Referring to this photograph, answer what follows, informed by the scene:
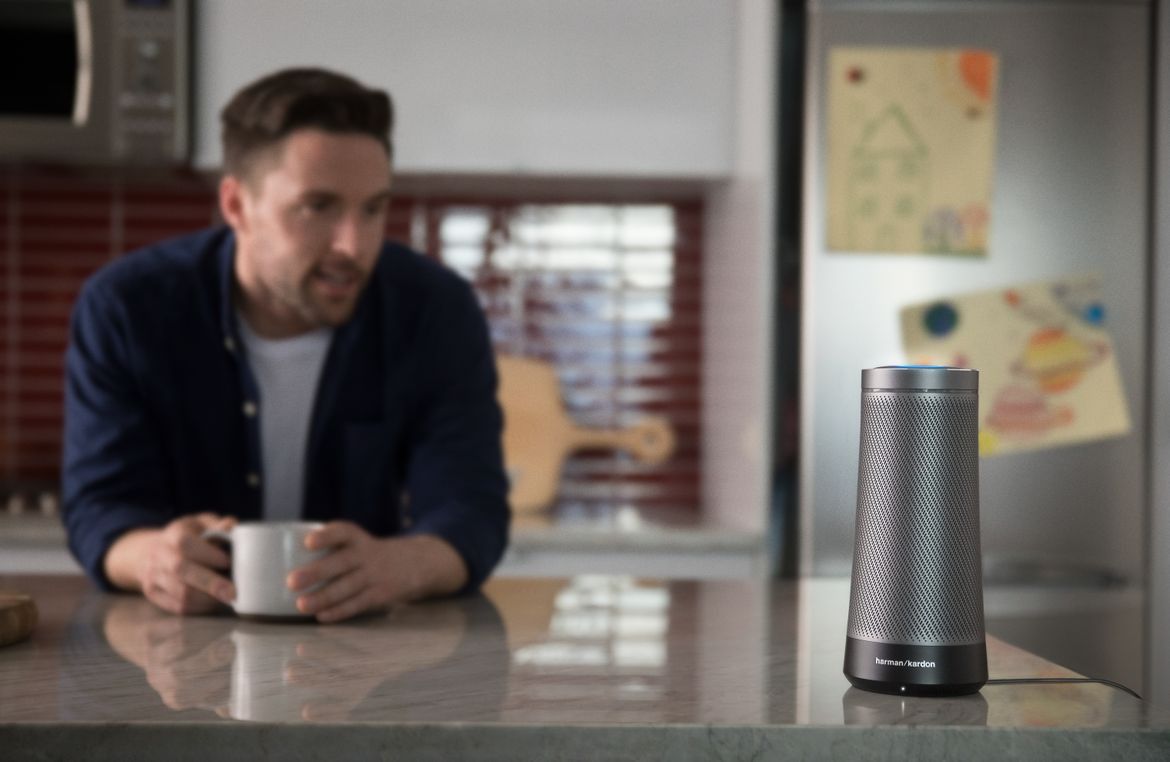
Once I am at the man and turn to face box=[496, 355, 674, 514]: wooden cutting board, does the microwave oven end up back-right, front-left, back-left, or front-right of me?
front-left

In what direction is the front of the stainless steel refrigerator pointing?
toward the camera

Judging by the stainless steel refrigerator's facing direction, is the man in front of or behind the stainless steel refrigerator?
in front

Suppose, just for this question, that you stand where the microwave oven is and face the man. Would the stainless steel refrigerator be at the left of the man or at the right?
left

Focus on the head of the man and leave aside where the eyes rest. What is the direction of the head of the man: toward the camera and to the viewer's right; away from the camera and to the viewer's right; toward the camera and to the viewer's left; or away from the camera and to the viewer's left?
toward the camera and to the viewer's right

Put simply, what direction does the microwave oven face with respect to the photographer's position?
facing the viewer

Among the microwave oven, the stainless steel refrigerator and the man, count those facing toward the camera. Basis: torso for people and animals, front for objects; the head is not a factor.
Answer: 3

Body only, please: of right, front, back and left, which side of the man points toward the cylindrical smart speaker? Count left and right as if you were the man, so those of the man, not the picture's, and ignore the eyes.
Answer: front

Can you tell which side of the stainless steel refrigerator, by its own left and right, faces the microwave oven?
right

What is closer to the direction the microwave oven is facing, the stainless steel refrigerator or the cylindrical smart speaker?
the cylindrical smart speaker

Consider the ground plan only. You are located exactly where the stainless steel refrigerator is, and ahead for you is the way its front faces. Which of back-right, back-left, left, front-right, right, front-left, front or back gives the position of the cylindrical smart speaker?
front

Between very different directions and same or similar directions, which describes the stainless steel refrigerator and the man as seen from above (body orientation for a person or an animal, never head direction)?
same or similar directions

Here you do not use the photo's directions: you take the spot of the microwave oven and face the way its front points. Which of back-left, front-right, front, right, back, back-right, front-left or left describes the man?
front

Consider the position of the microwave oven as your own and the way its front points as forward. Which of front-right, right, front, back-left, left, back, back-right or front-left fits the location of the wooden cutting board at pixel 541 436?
left

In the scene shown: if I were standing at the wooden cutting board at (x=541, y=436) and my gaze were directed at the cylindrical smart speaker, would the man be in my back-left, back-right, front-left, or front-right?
front-right

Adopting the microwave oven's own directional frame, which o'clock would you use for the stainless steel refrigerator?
The stainless steel refrigerator is roughly at 10 o'clock from the microwave oven.

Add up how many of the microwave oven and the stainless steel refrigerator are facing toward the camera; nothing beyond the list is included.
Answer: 2

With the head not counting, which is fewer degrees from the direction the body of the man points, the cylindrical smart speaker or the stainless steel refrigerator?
the cylindrical smart speaker
